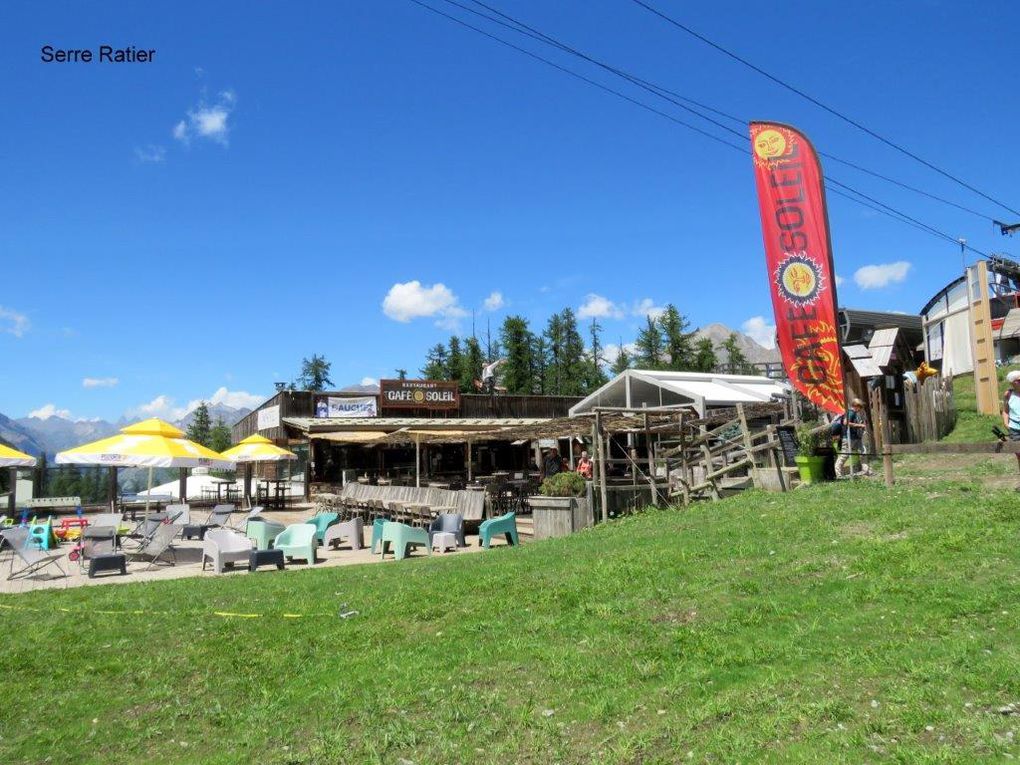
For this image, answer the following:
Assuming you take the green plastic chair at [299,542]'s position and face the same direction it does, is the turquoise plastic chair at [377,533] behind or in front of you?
behind

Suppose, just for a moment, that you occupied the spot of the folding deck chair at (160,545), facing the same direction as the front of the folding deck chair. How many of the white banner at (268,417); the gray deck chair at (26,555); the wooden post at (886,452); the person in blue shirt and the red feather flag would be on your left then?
3

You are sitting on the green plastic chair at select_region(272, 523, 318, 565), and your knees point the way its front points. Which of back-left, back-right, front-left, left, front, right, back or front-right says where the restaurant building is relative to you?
back-right

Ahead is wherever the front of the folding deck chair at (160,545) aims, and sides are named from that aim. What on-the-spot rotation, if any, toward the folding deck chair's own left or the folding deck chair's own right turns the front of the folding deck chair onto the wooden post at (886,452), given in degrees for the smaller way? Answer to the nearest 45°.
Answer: approximately 90° to the folding deck chair's own left

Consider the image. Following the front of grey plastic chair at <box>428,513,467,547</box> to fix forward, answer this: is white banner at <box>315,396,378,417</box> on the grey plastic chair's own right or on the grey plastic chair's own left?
on the grey plastic chair's own right

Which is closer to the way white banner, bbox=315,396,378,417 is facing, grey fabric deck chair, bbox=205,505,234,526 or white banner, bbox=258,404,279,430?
the grey fabric deck chair
